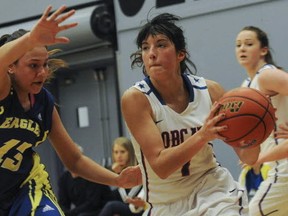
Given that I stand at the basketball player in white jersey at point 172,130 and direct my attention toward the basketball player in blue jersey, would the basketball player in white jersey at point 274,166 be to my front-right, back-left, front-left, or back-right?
back-right

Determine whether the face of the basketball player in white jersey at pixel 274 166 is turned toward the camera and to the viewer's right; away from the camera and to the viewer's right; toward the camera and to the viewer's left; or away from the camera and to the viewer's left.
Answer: toward the camera and to the viewer's left

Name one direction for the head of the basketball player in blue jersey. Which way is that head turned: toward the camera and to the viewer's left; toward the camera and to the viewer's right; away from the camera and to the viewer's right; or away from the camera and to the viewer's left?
toward the camera and to the viewer's right

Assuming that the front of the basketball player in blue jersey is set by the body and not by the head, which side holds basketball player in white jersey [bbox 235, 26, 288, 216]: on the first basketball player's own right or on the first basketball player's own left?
on the first basketball player's own left

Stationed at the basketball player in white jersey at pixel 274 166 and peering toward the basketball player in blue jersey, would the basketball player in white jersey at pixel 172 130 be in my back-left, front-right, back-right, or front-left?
front-left

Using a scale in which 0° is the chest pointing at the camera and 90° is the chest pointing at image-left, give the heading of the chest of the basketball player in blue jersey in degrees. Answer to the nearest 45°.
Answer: approximately 315°

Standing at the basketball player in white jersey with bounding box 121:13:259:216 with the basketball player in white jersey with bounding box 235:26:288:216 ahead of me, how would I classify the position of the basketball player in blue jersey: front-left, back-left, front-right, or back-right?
back-left

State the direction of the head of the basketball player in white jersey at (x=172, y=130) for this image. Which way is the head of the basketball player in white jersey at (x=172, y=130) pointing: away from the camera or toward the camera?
toward the camera

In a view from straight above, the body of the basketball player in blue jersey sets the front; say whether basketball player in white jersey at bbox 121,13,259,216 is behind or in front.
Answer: in front
